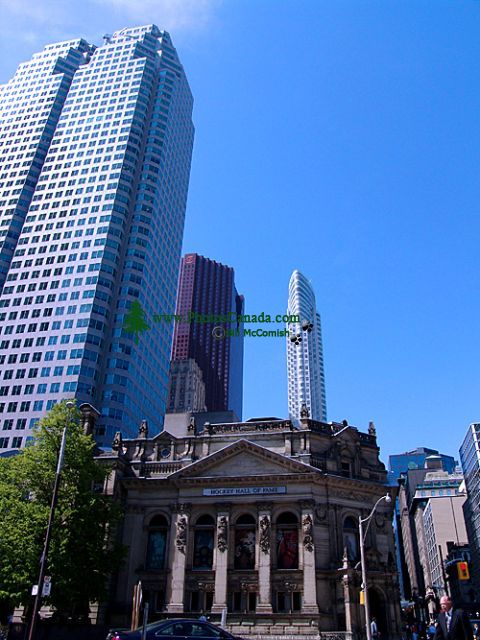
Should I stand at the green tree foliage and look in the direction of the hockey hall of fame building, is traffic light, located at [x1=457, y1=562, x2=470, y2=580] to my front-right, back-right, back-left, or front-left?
front-right

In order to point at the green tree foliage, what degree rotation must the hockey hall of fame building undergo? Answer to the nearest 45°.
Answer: approximately 45° to its right

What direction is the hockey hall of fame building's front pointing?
toward the camera
